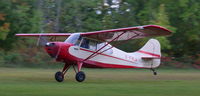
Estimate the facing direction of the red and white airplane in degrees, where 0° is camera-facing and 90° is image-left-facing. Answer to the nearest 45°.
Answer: approximately 45°
